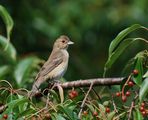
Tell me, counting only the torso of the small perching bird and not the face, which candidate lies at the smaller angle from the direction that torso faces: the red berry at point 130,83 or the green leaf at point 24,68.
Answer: the red berry

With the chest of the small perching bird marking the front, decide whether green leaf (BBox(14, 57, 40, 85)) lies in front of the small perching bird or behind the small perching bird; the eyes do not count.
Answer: behind

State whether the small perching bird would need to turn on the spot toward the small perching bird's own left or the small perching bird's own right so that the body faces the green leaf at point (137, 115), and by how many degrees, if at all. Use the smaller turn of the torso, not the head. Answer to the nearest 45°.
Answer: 0° — it already faces it

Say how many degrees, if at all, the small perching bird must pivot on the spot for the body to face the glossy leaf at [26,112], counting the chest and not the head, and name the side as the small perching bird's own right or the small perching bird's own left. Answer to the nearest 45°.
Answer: approximately 90° to the small perching bird's own right

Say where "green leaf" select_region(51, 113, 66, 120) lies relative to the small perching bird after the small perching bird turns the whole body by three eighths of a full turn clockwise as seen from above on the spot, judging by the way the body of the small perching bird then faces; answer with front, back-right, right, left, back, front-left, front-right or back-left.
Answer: front-left

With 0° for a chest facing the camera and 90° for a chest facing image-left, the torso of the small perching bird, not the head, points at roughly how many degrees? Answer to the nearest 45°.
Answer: approximately 270°

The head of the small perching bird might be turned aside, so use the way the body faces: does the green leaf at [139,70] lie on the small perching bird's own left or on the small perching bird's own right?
on the small perching bird's own right
